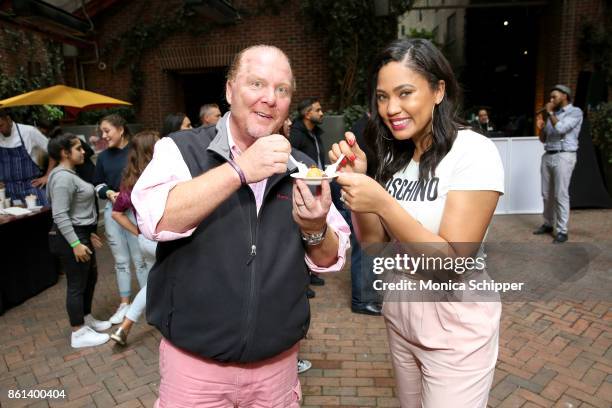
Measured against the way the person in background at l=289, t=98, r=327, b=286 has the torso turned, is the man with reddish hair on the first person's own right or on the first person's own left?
on the first person's own right

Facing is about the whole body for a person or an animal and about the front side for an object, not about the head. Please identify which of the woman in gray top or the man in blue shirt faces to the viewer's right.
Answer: the woman in gray top

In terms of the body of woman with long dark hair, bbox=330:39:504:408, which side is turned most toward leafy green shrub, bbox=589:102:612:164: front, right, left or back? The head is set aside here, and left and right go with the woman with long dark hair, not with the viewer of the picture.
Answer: back

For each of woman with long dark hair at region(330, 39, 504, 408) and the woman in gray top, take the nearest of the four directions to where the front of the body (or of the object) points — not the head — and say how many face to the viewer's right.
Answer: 1

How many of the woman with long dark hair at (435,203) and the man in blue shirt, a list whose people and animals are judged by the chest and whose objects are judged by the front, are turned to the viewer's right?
0

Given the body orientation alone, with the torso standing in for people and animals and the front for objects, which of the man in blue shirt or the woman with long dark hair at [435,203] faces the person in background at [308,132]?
the man in blue shirt

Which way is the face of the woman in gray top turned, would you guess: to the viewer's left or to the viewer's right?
to the viewer's right

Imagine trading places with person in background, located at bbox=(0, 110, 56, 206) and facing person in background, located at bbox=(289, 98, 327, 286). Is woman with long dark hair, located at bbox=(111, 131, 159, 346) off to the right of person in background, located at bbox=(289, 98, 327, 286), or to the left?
right

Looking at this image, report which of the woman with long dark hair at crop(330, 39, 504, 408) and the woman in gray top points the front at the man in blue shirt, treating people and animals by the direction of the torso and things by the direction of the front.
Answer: the woman in gray top

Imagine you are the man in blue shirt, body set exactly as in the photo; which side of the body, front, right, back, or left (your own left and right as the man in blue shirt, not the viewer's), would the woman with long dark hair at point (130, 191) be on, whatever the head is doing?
front

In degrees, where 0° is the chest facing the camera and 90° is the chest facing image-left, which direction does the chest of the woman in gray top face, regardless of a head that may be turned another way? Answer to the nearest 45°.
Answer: approximately 270°

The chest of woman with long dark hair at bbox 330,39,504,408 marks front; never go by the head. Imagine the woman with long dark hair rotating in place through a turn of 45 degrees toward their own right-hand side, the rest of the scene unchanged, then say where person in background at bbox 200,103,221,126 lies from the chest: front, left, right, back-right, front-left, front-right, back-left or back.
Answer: front-right

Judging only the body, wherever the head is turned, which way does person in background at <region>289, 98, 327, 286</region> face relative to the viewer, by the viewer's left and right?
facing the viewer and to the right of the viewer
